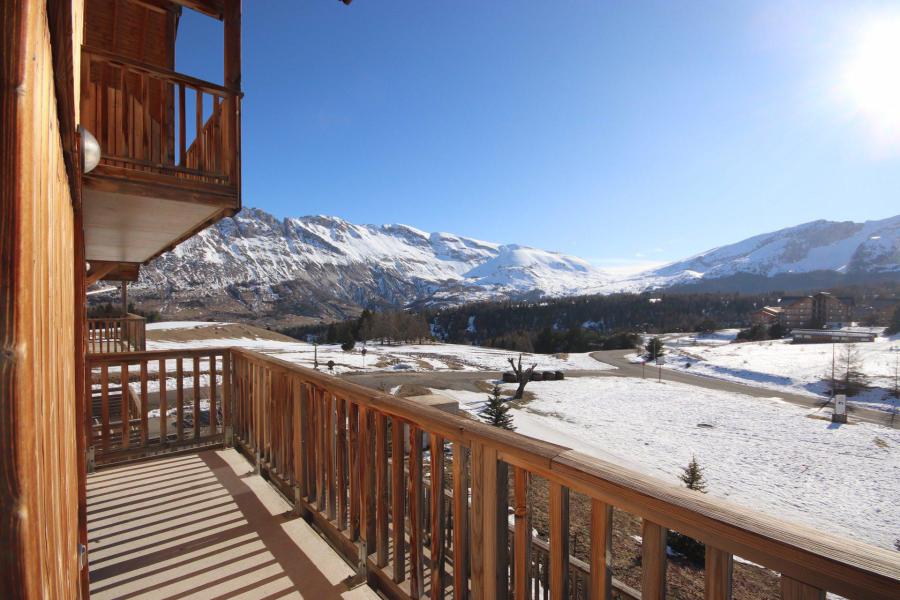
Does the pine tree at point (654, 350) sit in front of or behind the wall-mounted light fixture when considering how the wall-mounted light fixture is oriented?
in front

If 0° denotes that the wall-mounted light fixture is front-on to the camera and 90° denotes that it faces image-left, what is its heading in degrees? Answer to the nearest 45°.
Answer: approximately 270°
